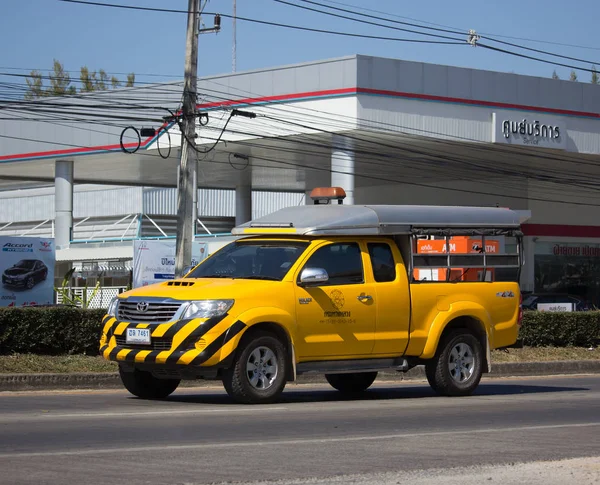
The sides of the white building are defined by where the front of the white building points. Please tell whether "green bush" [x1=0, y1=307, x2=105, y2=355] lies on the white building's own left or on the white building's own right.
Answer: on the white building's own right

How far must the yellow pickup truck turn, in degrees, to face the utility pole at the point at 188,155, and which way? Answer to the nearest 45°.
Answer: approximately 135° to its right

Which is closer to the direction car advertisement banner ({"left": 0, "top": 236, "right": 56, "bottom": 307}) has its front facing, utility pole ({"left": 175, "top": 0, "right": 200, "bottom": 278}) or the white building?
the utility pole

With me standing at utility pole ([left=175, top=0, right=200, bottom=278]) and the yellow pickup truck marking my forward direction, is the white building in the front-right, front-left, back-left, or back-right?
back-left

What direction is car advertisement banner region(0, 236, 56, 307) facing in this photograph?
toward the camera

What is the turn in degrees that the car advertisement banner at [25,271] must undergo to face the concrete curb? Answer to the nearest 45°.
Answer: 0° — it already faces it

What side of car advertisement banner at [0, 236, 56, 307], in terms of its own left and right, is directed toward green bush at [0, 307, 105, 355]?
front

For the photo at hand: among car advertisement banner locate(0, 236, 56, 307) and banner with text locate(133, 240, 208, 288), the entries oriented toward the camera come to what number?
2

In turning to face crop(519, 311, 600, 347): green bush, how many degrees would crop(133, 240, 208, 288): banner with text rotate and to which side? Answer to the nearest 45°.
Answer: approximately 90° to its left

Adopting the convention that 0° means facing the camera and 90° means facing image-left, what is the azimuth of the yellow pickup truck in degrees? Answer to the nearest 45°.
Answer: approximately 45°
